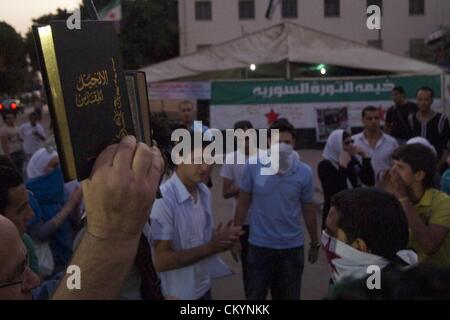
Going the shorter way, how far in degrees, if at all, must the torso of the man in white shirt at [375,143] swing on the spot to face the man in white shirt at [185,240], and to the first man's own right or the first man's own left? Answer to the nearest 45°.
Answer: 0° — they already face them

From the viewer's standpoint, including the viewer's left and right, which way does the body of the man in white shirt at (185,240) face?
facing the viewer and to the right of the viewer

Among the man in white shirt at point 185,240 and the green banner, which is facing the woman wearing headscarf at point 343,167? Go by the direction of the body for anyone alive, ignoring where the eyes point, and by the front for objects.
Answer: the green banner

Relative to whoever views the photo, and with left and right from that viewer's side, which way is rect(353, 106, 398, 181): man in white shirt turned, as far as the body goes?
facing the viewer

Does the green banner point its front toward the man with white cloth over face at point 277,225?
yes

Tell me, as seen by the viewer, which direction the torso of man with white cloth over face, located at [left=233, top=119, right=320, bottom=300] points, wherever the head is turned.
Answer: toward the camera

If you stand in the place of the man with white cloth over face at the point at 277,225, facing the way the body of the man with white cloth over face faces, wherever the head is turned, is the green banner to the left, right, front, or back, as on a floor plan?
back

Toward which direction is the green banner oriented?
toward the camera

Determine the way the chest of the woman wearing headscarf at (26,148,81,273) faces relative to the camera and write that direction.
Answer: to the viewer's right

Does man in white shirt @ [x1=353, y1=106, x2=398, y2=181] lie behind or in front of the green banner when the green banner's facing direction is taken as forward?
in front

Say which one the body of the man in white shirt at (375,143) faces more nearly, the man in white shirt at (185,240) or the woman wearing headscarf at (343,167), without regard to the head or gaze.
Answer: the man in white shirt

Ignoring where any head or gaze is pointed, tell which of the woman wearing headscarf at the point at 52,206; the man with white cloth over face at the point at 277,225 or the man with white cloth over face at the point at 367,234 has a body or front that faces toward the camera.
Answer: the man with white cloth over face at the point at 277,225
